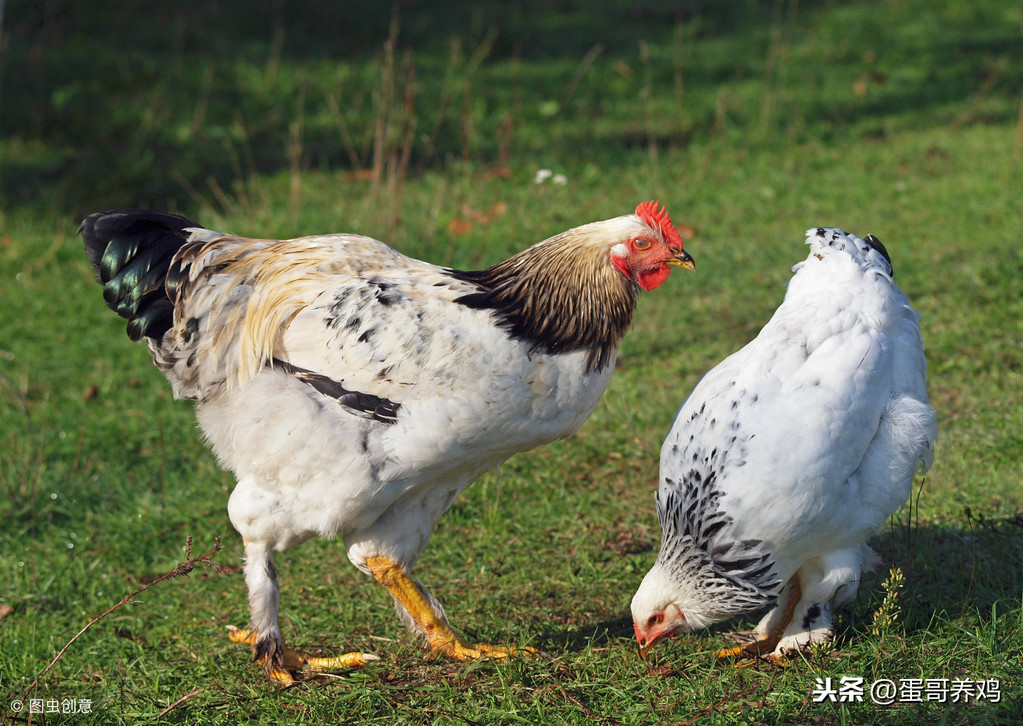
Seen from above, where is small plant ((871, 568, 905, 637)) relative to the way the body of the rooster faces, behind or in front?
in front

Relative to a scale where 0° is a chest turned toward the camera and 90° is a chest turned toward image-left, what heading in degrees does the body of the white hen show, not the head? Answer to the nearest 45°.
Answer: approximately 45°

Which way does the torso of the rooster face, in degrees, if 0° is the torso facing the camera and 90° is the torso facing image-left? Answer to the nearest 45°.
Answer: approximately 270°

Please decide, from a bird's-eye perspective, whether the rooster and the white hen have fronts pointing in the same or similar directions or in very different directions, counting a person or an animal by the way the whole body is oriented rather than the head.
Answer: very different directions

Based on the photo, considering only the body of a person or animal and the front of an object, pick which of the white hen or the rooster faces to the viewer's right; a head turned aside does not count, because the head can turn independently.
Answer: the rooster

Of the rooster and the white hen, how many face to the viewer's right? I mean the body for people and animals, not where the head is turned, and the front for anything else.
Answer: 1

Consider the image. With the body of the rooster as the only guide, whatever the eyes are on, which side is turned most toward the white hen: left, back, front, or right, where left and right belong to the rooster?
front
